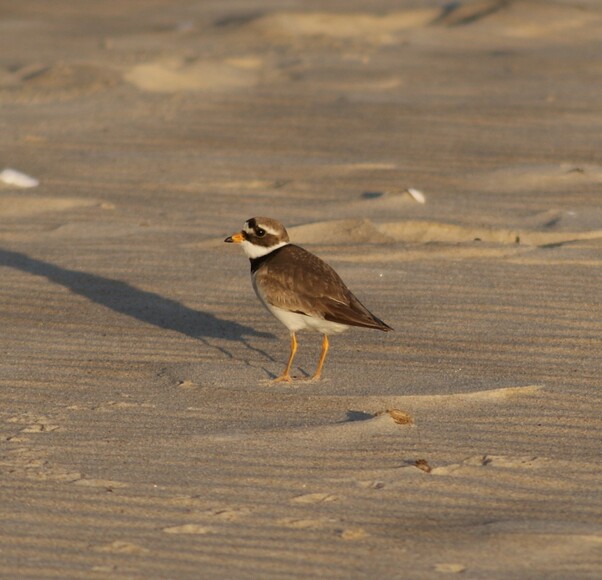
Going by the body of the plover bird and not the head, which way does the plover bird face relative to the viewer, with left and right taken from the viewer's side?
facing to the left of the viewer
